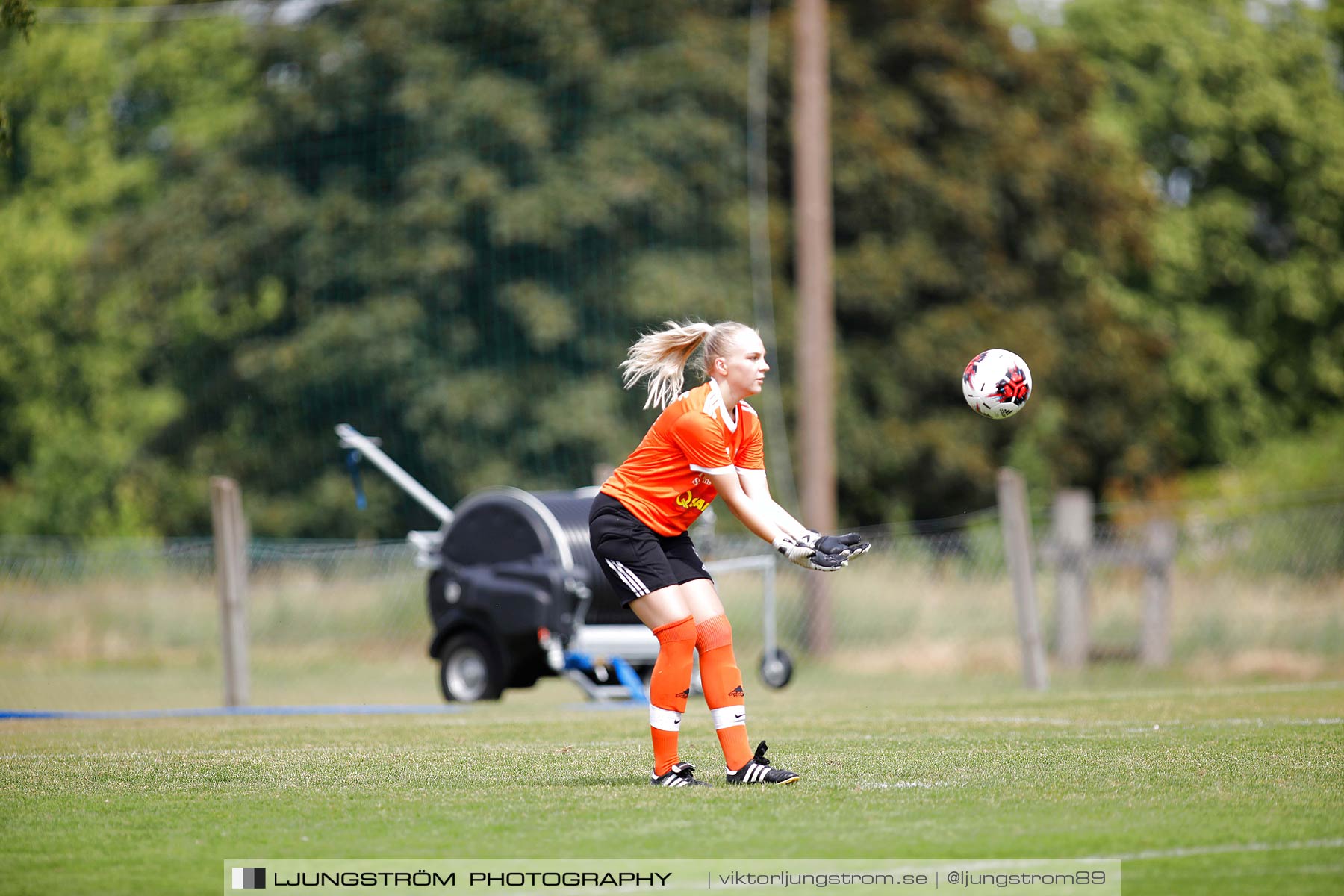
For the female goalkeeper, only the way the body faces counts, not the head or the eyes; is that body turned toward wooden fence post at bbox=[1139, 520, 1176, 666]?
no

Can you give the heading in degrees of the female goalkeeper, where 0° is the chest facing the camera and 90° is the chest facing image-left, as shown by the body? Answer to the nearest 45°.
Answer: approximately 270°

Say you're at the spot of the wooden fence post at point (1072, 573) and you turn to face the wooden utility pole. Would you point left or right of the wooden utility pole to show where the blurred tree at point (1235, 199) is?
right

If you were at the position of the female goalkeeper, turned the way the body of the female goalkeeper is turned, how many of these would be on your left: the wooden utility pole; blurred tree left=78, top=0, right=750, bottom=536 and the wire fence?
3

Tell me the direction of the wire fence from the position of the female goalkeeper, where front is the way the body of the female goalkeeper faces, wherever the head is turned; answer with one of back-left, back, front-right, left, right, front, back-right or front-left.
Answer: left

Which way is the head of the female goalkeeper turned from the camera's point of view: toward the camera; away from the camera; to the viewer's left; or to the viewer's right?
to the viewer's right

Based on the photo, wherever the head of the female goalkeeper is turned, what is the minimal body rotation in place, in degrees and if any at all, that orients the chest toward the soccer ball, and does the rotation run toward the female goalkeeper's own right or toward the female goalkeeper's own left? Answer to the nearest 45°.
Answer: approximately 45° to the female goalkeeper's own left
